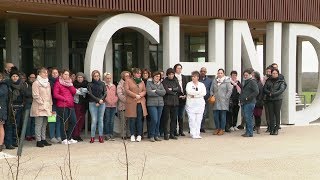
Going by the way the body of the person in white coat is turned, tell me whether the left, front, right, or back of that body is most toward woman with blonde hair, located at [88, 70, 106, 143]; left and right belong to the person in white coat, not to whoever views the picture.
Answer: right

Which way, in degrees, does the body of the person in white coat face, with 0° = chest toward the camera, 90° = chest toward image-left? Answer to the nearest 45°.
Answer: approximately 0°

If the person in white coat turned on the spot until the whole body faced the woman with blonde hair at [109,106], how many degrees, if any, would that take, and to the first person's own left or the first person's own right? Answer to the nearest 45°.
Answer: approximately 90° to the first person's own right
